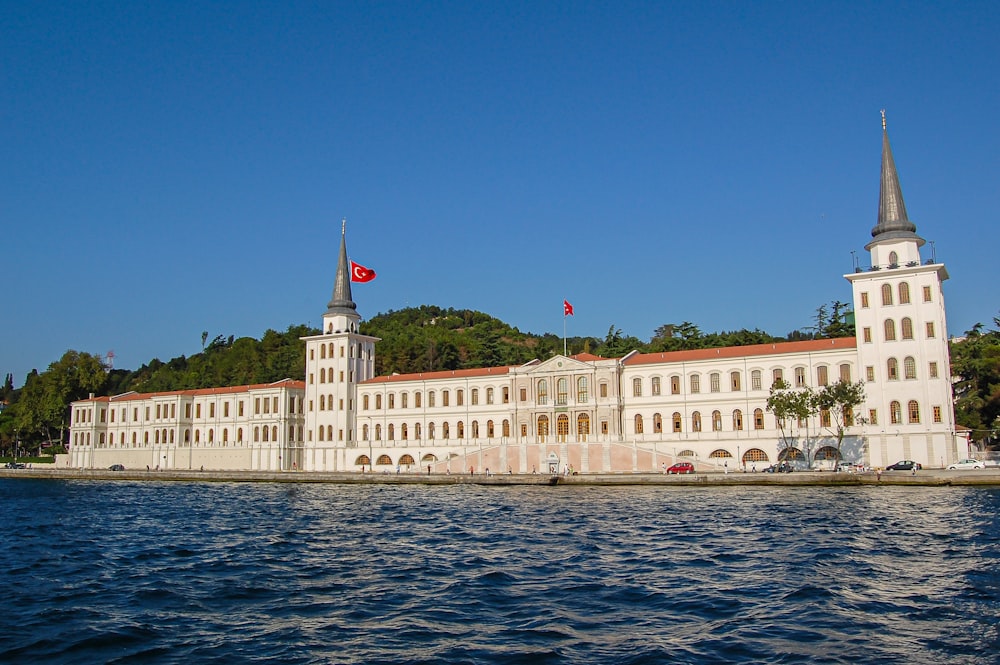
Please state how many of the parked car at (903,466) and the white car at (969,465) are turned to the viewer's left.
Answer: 2

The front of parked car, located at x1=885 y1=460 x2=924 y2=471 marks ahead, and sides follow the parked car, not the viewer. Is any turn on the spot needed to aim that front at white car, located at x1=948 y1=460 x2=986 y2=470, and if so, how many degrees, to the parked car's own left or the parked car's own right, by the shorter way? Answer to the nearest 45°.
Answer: approximately 180°

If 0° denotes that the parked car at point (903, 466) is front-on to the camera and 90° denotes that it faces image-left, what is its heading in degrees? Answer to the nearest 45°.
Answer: approximately 90°

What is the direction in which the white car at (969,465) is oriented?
to the viewer's left

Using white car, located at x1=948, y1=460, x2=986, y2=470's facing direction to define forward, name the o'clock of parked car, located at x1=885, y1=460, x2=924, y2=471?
The parked car is roughly at 12 o'clock from the white car.
